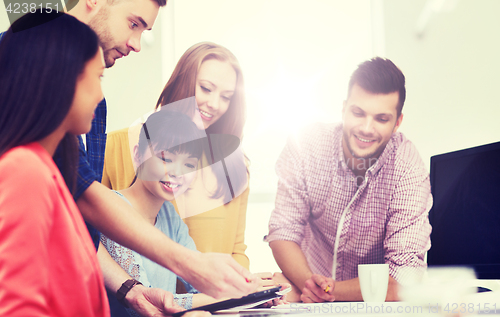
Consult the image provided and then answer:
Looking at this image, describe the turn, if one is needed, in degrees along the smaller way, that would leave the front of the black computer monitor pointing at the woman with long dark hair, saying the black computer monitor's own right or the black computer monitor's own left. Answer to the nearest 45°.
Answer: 0° — it already faces them

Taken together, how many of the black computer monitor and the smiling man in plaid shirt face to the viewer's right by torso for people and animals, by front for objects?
0

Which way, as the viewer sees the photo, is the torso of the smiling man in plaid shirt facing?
toward the camera

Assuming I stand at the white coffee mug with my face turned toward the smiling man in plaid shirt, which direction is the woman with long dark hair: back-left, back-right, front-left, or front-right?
back-left
